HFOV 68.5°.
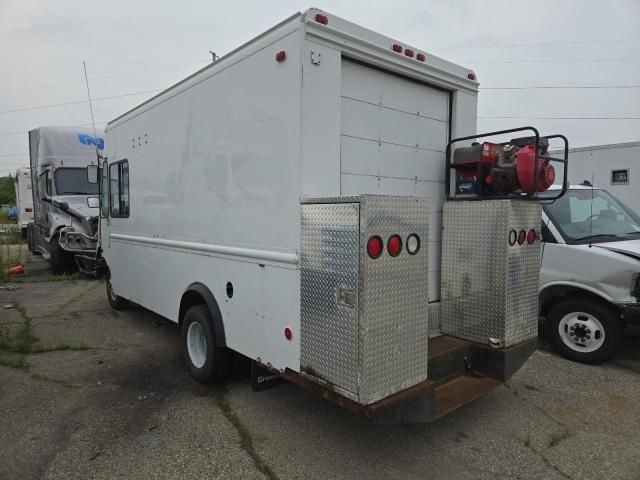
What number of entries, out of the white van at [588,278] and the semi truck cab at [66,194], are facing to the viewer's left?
0

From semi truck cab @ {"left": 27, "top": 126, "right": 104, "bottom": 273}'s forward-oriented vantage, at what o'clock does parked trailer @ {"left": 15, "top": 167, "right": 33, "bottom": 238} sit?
The parked trailer is roughly at 7 o'clock from the semi truck cab.

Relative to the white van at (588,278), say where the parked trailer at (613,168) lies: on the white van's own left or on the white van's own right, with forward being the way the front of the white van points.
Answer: on the white van's own left

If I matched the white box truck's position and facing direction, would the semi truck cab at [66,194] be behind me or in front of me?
in front

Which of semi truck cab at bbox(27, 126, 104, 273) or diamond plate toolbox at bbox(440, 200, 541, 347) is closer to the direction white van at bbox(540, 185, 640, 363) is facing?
the diamond plate toolbox

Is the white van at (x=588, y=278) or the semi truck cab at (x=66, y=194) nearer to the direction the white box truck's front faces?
the semi truck cab

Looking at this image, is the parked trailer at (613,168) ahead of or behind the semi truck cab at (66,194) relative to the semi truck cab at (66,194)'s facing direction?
ahead

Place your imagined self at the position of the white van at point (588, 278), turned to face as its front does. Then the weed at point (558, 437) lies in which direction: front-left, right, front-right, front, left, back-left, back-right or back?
front-right

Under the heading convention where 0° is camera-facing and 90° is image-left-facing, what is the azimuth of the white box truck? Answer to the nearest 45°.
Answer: approximately 135°

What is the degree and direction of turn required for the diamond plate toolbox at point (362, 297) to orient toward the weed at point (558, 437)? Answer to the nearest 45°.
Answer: approximately 180°

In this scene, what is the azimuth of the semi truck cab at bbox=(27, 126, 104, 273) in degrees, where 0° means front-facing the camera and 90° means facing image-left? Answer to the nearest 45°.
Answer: approximately 315°
